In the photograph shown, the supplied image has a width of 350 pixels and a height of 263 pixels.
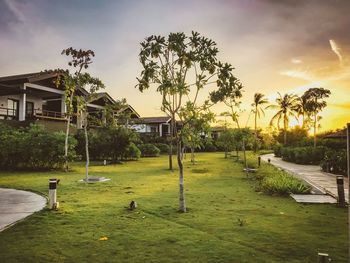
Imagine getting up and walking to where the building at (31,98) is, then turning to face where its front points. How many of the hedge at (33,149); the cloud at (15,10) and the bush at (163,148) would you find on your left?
1

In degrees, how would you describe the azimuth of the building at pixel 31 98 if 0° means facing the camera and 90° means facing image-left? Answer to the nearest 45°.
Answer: approximately 315°

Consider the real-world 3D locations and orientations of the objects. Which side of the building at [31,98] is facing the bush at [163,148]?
left

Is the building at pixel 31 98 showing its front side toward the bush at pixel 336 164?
yes

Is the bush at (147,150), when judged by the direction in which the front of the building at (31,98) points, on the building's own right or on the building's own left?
on the building's own left

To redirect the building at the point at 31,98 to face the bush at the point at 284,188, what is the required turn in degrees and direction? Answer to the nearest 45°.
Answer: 0° — it already faces it

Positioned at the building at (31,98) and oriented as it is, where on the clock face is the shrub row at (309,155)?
The shrub row is roughly at 11 o'clock from the building.
